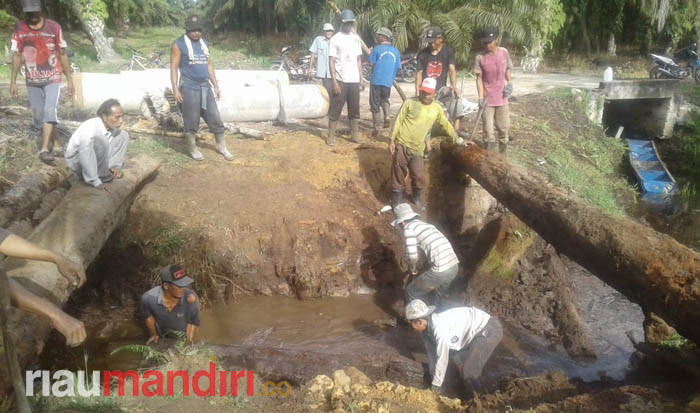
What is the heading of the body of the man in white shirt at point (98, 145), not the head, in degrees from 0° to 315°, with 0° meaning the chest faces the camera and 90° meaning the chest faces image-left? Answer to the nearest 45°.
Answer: approximately 315°

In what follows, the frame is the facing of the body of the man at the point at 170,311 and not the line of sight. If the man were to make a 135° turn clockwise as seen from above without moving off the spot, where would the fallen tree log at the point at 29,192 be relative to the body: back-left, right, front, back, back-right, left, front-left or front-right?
front-right

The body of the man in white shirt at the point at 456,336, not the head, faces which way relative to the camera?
to the viewer's left
